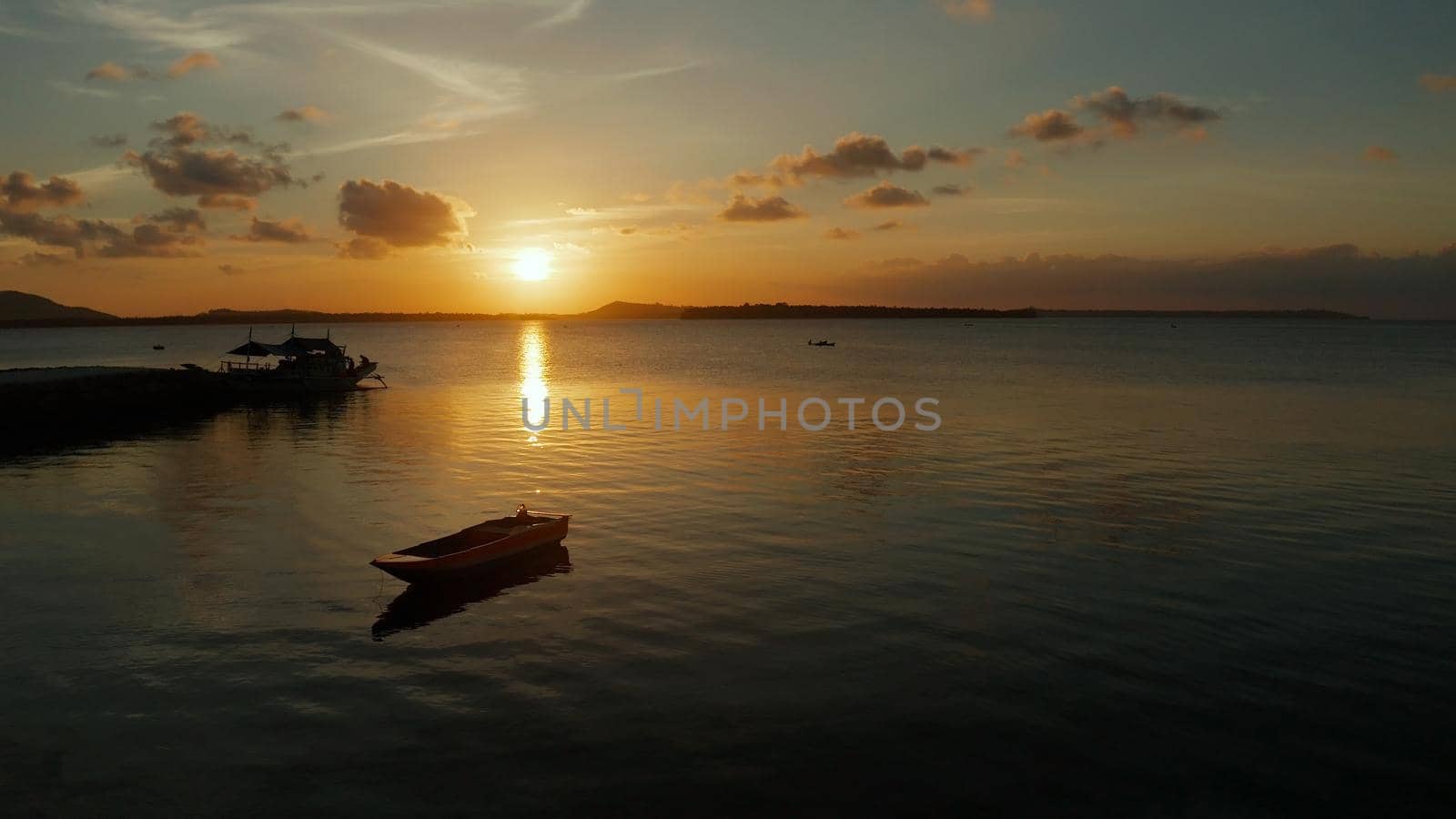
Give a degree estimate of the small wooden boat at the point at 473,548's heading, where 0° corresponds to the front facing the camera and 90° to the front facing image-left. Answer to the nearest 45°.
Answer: approximately 45°
